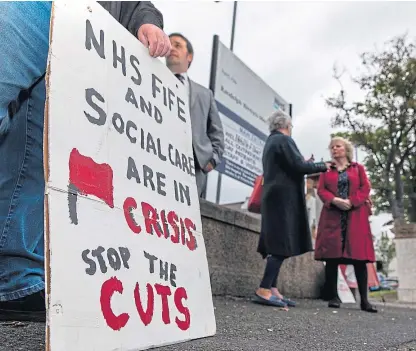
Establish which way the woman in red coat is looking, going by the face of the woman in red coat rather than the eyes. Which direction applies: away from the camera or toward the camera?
toward the camera

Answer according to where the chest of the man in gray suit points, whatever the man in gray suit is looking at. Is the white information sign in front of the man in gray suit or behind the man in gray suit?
behind

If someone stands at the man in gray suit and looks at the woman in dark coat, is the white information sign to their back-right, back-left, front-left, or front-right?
front-left

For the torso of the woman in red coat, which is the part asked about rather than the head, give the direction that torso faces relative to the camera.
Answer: toward the camera

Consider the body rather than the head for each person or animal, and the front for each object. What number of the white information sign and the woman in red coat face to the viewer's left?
0

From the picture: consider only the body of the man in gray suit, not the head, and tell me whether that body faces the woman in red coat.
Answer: no

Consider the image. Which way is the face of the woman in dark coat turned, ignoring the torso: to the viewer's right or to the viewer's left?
to the viewer's right

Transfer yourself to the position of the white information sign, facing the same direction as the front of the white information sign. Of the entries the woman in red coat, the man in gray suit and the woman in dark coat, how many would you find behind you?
0

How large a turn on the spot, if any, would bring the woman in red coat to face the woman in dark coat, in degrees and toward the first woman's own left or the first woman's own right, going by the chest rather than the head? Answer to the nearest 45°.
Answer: approximately 45° to the first woman's own right

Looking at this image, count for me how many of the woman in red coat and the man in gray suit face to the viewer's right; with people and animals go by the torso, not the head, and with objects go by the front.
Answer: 0
